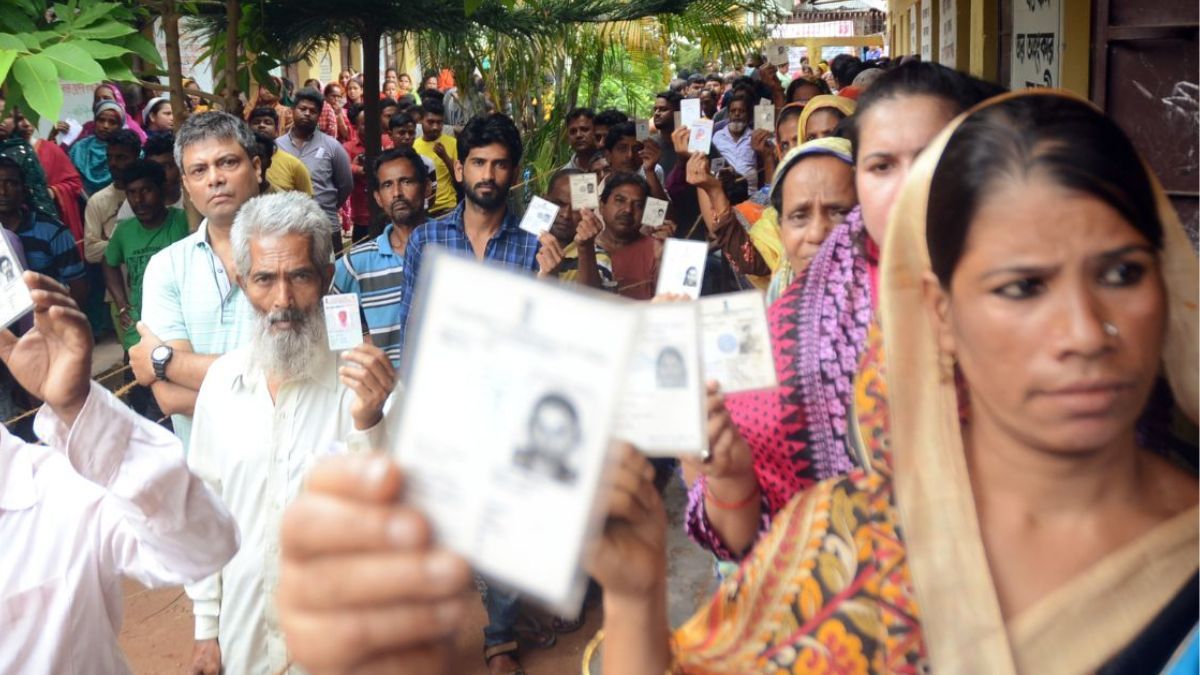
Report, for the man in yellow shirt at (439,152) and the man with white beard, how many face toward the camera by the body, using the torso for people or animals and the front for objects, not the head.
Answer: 2

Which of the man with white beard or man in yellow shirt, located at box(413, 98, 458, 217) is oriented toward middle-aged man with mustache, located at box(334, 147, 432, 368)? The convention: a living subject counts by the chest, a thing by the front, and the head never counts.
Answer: the man in yellow shirt

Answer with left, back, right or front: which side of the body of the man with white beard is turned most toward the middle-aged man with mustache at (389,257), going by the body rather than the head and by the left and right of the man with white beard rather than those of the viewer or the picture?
back

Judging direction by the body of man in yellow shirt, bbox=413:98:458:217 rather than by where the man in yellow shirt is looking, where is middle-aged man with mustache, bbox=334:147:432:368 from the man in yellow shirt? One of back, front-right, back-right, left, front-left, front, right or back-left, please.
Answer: front

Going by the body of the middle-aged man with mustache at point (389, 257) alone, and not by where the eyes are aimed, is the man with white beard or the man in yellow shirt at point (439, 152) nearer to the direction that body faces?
the man with white beard

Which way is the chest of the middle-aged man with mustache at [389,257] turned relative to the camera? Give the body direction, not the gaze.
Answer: toward the camera

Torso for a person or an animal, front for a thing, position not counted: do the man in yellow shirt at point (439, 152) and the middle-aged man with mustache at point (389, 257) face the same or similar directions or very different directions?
same or similar directions

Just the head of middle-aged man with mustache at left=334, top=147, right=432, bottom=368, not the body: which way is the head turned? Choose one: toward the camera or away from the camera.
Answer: toward the camera

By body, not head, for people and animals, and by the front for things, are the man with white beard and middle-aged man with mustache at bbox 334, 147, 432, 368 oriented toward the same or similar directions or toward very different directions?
same or similar directions

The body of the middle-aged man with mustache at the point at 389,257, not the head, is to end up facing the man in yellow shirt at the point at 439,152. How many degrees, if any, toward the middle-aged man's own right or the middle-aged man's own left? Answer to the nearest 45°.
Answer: approximately 180°

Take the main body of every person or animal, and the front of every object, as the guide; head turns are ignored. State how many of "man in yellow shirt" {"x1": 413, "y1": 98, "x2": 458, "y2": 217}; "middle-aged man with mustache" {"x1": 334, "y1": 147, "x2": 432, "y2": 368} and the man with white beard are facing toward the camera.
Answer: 3

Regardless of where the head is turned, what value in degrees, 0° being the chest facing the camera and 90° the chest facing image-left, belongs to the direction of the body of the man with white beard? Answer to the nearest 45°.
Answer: approximately 0°

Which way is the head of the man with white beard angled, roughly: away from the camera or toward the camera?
toward the camera
